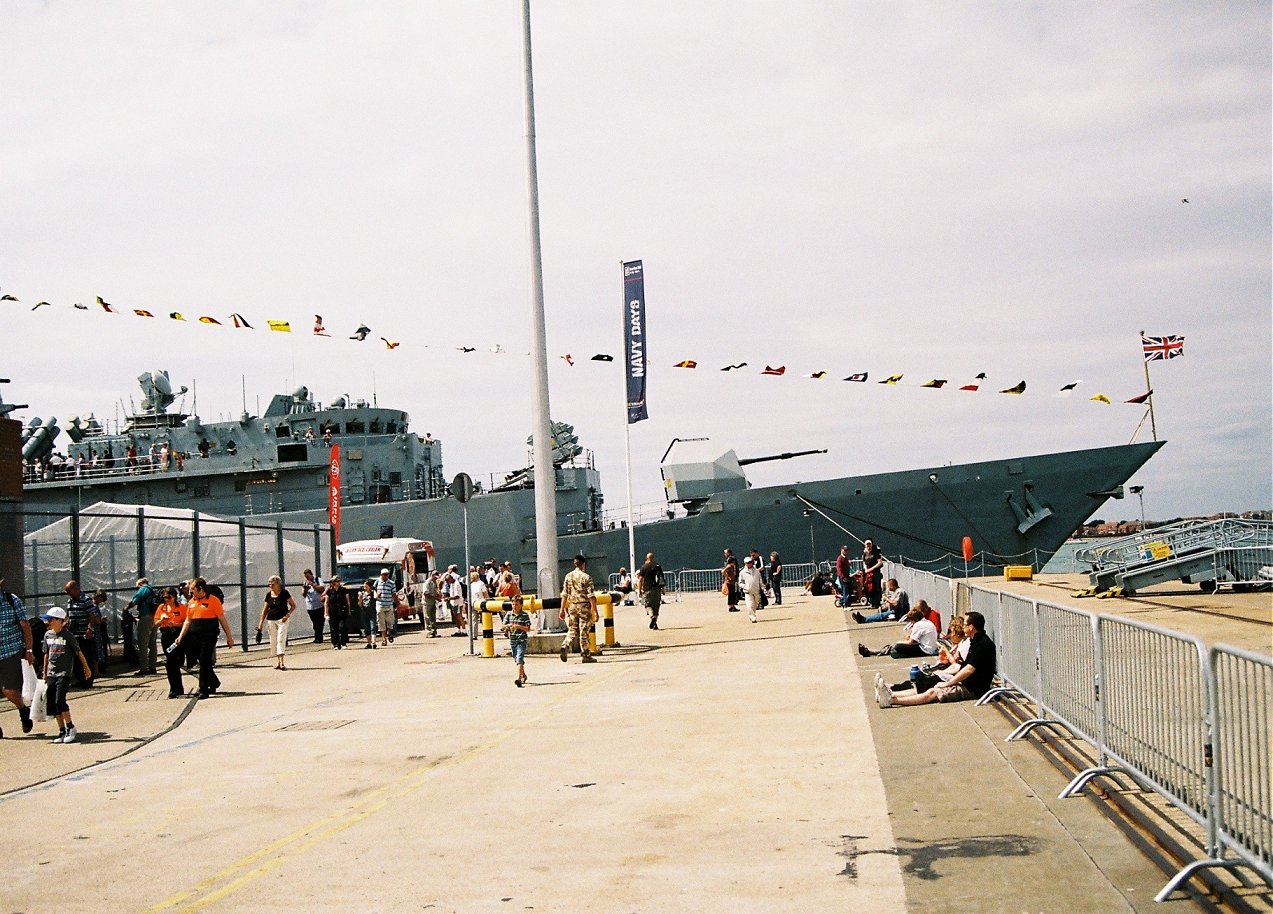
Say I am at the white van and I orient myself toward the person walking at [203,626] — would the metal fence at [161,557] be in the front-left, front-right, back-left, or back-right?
front-right

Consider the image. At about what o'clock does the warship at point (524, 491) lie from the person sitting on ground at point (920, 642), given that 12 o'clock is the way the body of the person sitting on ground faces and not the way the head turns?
The warship is roughly at 2 o'clock from the person sitting on ground.

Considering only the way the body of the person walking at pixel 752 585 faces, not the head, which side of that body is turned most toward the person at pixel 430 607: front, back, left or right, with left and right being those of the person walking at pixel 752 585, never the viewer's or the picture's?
right

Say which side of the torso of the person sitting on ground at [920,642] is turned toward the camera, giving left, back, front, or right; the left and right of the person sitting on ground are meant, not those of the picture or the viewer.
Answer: left

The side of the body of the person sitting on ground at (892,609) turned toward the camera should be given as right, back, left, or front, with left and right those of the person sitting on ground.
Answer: left

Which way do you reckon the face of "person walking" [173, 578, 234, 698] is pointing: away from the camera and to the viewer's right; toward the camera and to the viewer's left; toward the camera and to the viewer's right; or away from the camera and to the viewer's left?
toward the camera and to the viewer's left

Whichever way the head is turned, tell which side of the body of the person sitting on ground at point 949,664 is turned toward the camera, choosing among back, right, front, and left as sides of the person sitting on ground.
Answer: left

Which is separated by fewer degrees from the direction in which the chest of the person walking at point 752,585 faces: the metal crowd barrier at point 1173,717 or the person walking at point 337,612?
the metal crowd barrier

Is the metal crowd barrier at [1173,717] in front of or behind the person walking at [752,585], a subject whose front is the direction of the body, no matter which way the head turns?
in front

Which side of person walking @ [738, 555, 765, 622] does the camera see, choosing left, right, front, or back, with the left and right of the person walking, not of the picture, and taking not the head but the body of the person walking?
front

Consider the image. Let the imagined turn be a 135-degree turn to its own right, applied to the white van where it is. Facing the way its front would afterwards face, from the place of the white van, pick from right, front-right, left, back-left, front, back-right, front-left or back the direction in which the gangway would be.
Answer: back-right

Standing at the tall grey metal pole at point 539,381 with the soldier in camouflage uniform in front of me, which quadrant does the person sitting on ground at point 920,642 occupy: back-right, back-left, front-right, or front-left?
front-left
